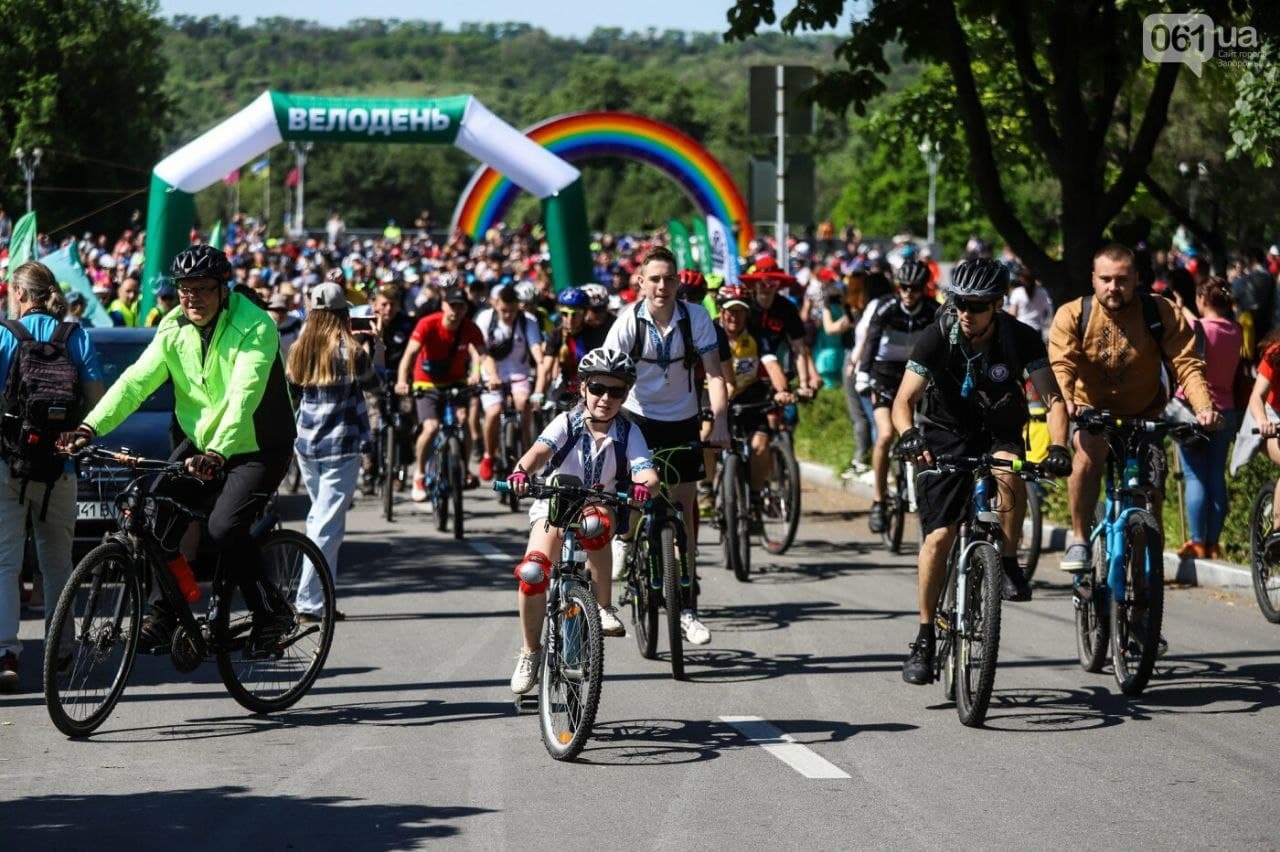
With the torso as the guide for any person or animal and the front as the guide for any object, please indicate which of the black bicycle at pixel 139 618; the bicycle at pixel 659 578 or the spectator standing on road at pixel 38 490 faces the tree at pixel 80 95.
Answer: the spectator standing on road

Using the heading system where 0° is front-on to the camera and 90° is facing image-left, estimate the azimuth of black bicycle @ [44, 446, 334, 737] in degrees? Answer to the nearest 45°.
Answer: approximately 45°

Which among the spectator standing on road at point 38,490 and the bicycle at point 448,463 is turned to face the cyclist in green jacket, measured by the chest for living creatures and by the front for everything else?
the bicycle

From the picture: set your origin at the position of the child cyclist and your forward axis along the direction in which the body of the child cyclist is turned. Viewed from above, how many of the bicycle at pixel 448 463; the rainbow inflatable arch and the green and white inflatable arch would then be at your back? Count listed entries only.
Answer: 3

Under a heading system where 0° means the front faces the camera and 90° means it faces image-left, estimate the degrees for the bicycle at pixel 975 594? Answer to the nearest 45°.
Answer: approximately 0°

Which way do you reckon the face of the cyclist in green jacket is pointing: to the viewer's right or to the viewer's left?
to the viewer's left

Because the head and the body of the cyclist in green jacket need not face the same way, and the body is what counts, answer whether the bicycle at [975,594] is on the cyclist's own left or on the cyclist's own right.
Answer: on the cyclist's own left

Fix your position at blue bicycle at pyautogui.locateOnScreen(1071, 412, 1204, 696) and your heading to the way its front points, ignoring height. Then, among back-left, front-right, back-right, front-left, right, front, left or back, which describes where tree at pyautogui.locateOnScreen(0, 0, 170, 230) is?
back-right

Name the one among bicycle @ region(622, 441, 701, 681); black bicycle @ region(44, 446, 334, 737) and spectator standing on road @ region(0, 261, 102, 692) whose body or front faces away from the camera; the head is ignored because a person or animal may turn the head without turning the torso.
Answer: the spectator standing on road
